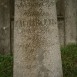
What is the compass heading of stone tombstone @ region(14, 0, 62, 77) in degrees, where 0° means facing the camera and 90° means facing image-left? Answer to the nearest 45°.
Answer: approximately 0°

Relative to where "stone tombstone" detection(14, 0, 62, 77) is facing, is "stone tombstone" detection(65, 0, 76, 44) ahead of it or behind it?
behind
